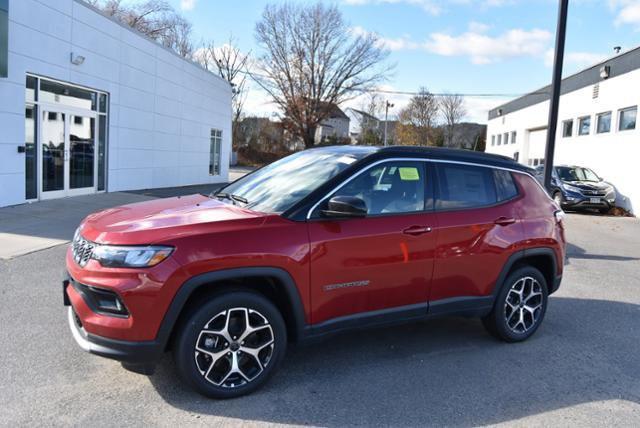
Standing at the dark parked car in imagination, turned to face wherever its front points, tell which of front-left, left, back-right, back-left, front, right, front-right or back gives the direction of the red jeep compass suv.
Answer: front-right

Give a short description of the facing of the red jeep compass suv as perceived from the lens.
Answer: facing the viewer and to the left of the viewer

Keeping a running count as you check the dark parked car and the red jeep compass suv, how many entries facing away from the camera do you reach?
0

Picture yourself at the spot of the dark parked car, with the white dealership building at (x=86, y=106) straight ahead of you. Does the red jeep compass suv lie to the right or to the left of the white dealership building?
left

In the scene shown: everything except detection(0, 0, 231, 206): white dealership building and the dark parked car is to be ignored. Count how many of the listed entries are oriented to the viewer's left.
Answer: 0

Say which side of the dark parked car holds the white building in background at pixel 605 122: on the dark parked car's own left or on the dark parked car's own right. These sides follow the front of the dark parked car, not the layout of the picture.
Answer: on the dark parked car's own left

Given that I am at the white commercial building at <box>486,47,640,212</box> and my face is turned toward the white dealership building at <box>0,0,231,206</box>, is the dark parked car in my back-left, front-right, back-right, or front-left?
front-left

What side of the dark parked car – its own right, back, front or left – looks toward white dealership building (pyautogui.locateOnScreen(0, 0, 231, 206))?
right

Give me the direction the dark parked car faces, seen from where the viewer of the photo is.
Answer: facing the viewer and to the right of the viewer

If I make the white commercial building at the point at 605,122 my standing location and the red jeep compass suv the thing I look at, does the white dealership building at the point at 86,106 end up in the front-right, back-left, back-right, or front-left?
front-right

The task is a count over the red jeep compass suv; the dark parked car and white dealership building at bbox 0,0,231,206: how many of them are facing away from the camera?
0

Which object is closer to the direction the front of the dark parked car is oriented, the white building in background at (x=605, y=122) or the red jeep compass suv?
the red jeep compass suv

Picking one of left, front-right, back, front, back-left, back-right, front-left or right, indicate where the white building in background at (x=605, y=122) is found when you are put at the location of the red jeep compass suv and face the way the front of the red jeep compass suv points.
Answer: back

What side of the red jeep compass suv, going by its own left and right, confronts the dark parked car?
back
